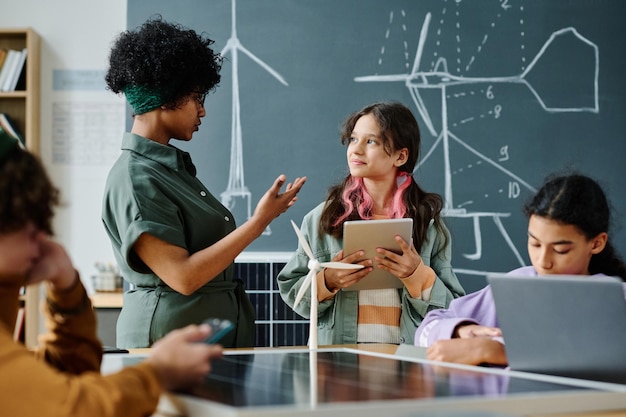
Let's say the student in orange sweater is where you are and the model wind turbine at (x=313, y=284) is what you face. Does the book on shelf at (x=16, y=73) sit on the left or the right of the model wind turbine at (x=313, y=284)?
left

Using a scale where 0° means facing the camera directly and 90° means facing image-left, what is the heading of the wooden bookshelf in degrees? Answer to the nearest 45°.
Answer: approximately 0°

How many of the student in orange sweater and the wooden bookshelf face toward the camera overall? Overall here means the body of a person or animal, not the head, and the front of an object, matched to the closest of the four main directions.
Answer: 1

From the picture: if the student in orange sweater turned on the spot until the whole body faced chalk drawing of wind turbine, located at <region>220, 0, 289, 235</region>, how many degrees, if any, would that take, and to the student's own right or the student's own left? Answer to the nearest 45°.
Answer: approximately 90° to the student's own left

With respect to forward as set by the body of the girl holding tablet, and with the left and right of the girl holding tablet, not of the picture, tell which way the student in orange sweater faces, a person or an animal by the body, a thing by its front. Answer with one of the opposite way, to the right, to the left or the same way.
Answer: to the left

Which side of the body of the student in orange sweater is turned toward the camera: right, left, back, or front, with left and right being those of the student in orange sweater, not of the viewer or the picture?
right

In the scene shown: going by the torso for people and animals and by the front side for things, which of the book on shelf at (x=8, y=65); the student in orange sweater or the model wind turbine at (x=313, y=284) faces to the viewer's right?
the student in orange sweater

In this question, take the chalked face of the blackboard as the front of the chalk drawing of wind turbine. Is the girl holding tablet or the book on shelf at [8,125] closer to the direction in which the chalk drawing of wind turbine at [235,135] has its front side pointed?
the girl holding tablet
